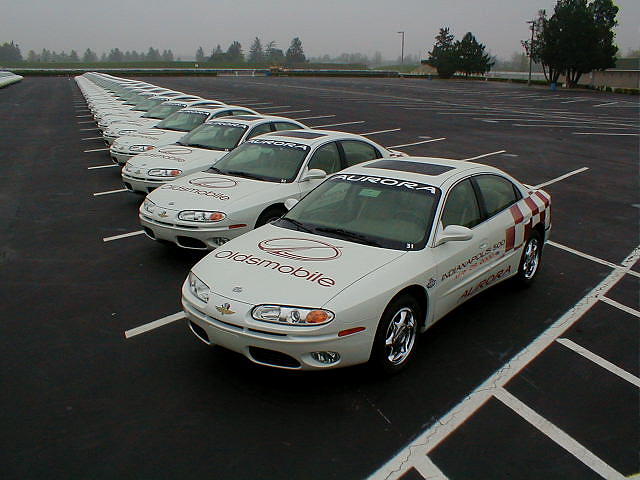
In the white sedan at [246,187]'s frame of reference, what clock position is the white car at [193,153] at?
The white car is roughly at 4 o'clock from the white sedan.

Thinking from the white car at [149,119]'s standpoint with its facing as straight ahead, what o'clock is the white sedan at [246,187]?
The white sedan is roughly at 10 o'clock from the white car.

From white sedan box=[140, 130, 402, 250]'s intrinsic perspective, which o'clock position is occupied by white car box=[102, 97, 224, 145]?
The white car is roughly at 4 o'clock from the white sedan.

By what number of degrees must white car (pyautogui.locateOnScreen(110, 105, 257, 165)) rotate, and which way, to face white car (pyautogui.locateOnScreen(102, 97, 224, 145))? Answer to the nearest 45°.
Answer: approximately 135° to its right

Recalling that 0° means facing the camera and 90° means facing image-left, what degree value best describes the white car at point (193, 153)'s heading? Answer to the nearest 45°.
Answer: approximately 45°

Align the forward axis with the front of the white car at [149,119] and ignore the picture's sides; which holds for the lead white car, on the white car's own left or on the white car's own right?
on the white car's own left

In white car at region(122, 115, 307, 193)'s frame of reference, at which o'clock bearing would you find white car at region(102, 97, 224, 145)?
white car at region(102, 97, 224, 145) is roughly at 4 o'clock from white car at region(122, 115, 307, 193).

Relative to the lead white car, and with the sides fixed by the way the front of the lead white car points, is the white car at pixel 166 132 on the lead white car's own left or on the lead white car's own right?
on the lead white car's own right
